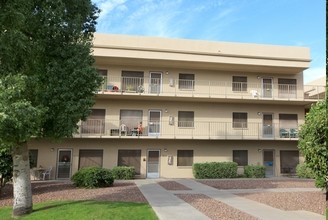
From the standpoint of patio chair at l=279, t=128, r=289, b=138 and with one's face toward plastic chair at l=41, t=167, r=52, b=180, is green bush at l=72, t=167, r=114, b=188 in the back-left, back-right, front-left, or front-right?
front-left

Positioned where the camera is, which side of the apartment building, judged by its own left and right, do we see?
front

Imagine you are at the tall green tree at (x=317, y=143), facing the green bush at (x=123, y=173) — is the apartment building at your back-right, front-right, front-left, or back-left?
front-right

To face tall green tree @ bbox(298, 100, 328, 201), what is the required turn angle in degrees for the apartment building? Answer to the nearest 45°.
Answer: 0° — it already faces it

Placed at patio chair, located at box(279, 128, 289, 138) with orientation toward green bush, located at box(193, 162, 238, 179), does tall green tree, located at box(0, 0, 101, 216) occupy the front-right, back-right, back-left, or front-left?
front-left

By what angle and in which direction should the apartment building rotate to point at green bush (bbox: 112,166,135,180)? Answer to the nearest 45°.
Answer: approximately 45° to its right

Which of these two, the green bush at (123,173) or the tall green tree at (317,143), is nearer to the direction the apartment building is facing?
the tall green tree

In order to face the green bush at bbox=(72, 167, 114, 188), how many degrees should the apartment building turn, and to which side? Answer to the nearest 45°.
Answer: approximately 45° to its right

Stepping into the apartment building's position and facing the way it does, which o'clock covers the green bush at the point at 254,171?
The green bush is roughly at 9 o'clock from the apartment building.

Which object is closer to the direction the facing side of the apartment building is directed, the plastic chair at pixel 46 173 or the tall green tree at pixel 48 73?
the tall green tree

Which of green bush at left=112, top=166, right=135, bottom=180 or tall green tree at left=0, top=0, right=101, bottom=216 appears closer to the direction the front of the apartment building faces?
the tall green tree

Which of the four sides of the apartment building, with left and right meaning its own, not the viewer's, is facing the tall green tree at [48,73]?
front
